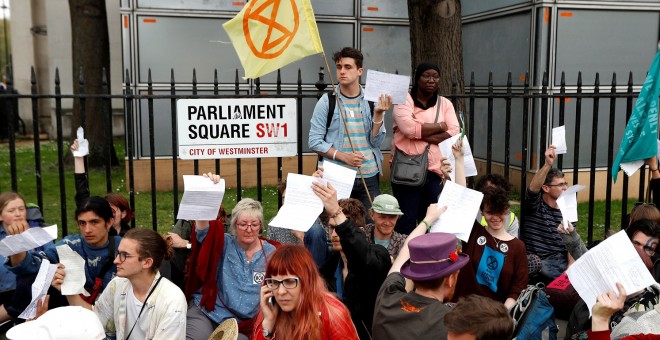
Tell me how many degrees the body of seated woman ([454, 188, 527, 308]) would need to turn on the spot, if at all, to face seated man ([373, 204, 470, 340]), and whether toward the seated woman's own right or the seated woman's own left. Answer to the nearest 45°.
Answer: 0° — they already face them

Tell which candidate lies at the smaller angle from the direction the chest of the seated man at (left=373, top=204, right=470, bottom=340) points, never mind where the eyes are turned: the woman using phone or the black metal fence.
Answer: the black metal fence

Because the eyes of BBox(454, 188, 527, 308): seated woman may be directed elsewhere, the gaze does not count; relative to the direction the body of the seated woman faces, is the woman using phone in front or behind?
in front

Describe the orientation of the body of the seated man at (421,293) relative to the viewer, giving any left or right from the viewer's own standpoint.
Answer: facing away from the viewer and to the right of the viewer

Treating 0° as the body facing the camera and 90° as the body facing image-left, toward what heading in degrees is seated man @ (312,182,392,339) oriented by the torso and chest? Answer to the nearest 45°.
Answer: approximately 45°

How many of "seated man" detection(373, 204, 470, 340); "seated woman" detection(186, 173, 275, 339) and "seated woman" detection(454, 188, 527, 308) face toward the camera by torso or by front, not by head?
2

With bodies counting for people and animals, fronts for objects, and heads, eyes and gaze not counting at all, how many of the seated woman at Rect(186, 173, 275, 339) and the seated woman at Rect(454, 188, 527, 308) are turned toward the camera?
2
